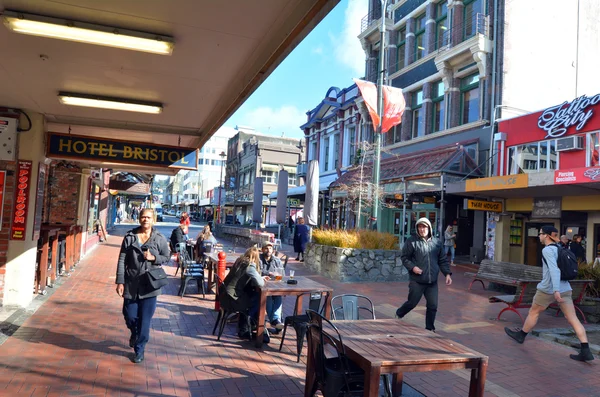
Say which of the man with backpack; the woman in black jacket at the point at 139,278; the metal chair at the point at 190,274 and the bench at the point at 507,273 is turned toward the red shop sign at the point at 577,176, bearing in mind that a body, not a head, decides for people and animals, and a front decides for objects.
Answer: the metal chair

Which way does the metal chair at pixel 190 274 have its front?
to the viewer's right

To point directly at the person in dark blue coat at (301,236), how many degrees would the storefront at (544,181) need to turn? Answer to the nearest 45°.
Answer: approximately 45° to its right

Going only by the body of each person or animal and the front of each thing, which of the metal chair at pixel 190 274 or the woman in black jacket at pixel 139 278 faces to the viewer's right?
the metal chair

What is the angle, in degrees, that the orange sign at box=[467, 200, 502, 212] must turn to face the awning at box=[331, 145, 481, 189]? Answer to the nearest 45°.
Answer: approximately 135° to its right

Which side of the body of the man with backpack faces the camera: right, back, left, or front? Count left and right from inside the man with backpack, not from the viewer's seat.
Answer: left

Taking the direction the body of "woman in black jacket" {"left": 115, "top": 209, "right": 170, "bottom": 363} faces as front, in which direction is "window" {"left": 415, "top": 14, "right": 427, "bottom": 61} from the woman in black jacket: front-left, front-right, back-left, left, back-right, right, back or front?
back-left

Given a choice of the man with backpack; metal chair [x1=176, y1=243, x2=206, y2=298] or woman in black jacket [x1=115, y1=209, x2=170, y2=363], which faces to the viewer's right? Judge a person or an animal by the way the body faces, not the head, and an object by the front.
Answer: the metal chair

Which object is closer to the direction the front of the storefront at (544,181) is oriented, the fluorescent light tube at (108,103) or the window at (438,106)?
the fluorescent light tube

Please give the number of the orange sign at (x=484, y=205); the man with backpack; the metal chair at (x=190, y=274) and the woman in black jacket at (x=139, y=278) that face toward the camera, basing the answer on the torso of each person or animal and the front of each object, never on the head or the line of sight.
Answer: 2

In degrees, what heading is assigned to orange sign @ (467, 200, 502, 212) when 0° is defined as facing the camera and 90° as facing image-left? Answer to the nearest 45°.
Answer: approximately 0°
